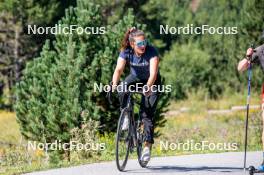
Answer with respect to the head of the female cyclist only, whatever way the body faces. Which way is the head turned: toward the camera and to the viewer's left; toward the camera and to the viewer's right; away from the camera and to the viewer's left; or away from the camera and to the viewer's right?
toward the camera and to the viewer's right

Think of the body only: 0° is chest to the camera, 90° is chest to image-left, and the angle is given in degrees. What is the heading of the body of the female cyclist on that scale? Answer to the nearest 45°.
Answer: approximately 0°

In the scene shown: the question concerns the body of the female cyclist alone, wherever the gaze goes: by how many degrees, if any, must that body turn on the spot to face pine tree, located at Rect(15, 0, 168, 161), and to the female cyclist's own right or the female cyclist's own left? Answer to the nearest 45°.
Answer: approximately 180°
